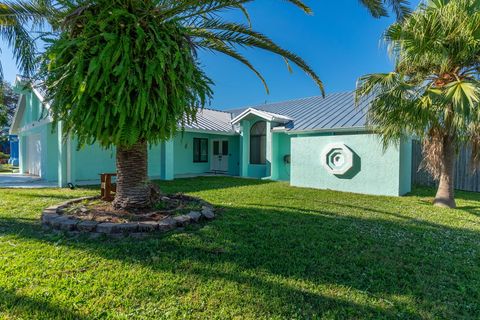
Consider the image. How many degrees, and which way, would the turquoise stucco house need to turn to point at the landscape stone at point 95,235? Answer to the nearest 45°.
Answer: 0° — it already faces it

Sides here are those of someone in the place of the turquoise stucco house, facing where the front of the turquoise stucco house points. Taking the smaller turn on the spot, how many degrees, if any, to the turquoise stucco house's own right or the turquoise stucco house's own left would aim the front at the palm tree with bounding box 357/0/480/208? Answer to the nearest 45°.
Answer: approximately 90° to the turquoise stucco house's own left

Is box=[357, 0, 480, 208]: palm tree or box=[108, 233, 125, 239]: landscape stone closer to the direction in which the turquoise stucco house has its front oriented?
the landscape stone

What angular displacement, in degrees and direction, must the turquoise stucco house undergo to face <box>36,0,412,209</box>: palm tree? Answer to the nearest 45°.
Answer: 0° — it already faces it

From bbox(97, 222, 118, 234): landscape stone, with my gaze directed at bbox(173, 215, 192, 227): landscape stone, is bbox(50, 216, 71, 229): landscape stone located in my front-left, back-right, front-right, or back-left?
back-left

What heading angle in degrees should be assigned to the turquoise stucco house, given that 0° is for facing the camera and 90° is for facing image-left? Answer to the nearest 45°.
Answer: approximately 45°

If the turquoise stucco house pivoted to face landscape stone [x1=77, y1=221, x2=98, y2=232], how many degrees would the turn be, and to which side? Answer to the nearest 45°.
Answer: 0° — it already faces it

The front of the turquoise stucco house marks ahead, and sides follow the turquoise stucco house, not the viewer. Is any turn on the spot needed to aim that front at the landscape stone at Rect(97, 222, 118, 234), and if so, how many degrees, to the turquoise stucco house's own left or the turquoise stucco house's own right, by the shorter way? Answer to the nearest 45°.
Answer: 0° — it already faces it

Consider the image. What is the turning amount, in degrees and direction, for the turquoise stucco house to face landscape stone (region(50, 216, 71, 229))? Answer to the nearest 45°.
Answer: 0° — it already faces it
